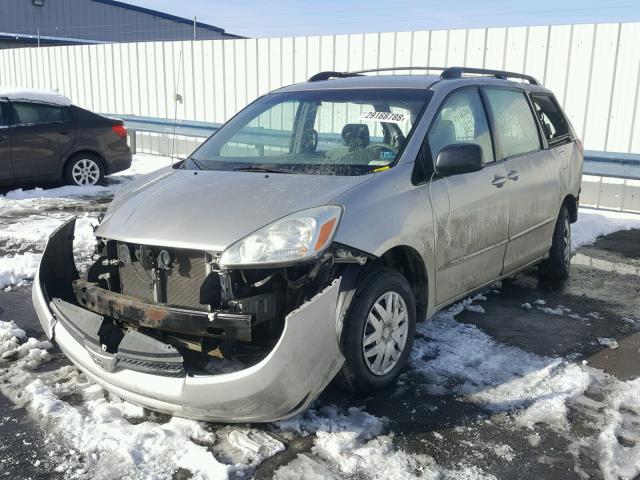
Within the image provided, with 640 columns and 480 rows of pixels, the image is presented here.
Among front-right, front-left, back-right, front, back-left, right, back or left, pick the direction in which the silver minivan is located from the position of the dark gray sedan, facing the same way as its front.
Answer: left

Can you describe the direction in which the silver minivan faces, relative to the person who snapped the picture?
facing the viewer and to the left of the viewer

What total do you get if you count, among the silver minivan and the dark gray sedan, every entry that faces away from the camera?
0

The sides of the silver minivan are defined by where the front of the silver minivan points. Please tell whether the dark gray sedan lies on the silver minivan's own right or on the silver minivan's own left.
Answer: on the silver minivan's own right

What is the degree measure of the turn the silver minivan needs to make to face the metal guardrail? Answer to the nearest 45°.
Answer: approximately 135° to its right

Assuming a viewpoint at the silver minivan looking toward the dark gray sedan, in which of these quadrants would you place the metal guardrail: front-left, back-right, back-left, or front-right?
front-right

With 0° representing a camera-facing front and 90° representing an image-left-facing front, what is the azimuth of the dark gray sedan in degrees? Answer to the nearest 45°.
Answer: approximately 90°
